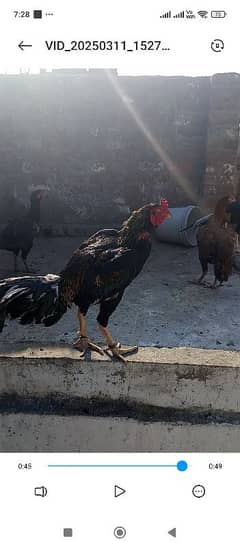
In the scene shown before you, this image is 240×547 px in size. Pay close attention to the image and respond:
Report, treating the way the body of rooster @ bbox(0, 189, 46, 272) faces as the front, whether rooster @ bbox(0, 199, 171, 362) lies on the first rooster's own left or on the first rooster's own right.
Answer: on the first rooster's own right

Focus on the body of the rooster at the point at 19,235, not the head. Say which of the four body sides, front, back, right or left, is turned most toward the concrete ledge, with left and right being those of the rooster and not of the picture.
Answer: right

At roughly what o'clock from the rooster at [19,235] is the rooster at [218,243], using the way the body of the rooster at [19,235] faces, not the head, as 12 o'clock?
the rooster at [218,243] is roughly at 1 o'clock from the rooster at [19,235].

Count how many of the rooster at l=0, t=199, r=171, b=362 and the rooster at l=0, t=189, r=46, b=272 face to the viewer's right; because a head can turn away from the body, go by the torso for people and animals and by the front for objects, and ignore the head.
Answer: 2

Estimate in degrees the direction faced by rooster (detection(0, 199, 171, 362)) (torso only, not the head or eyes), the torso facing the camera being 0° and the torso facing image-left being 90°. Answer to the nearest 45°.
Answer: approximately 270°

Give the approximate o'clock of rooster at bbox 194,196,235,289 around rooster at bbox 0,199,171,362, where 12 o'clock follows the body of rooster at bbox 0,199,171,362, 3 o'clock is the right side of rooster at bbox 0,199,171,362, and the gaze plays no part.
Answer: rooster at bbox 194,196,235,289 is roughly at 10 o'clock from rooster at bbox 0,199,171,362.

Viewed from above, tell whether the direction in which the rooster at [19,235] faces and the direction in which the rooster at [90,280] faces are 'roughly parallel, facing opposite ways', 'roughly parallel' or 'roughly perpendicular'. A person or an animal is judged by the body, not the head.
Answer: roughly parallel

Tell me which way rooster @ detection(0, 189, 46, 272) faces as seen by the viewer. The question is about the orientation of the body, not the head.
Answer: to the viewer's right

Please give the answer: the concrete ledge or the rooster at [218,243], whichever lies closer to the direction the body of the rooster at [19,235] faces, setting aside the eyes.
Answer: the rooster
